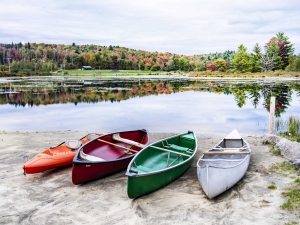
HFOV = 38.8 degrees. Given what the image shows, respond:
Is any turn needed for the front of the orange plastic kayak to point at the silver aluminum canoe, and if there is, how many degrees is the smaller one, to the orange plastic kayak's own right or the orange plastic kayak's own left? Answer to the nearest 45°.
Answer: approximately 90° to the orange plastic kayak's own left

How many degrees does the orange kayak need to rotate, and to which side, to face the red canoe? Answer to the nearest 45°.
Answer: approximately 135° to its left

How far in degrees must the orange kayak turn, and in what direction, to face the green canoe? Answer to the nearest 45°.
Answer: approximately 135° to its left

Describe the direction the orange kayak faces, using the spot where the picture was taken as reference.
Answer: facing the viewer and to the left of the viewer
